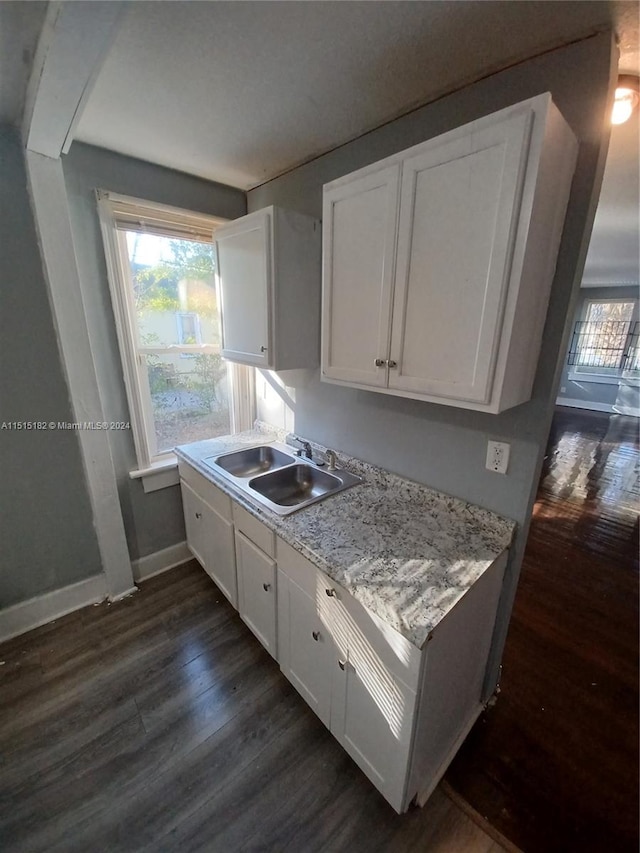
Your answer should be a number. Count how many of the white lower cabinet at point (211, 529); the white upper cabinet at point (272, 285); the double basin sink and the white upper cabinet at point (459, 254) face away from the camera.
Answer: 0

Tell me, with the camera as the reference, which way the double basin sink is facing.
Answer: facing the viewer and to the left of the viewer

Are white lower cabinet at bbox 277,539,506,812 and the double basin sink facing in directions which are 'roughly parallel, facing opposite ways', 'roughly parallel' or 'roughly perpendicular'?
roughly parallel

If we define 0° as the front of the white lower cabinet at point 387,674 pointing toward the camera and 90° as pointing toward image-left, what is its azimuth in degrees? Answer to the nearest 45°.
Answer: approximately 45°

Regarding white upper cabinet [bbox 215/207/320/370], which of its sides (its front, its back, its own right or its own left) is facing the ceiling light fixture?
left

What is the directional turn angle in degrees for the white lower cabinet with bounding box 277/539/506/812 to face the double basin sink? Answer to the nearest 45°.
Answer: approximately 90° to its right

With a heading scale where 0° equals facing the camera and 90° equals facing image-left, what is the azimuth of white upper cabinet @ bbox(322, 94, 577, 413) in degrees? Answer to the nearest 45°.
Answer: approximately 45°

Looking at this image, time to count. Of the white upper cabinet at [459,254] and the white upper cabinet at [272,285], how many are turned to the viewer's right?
0

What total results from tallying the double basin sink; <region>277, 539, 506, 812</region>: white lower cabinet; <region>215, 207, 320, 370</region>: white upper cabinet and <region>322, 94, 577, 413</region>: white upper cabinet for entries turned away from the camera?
0

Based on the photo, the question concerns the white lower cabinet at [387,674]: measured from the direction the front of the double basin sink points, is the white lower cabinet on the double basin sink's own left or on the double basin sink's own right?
on the double basin sink's own left

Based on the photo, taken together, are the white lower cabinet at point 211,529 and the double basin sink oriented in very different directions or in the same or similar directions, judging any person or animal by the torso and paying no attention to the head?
same or similar directions

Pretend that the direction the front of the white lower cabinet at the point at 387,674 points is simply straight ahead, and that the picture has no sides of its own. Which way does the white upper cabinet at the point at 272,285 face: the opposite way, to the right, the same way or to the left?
the same way

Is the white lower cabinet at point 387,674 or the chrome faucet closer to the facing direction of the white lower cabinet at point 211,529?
the white lower cabinet

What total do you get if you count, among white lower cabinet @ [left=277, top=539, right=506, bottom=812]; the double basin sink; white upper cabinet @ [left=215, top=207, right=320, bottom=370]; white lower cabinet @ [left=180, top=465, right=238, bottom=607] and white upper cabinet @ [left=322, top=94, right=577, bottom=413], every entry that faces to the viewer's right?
0
